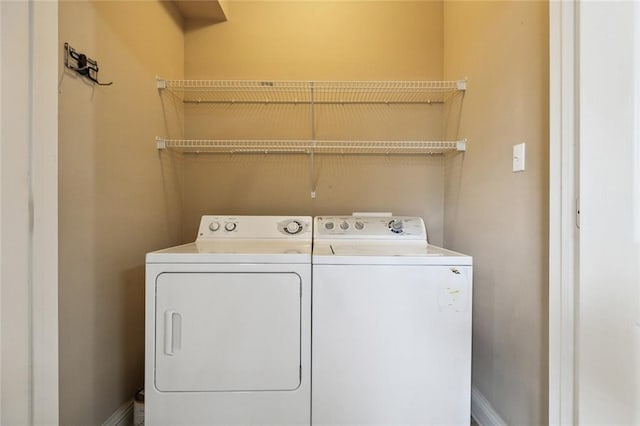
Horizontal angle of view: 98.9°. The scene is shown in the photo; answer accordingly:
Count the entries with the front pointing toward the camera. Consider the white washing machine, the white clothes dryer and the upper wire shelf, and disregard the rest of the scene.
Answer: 3

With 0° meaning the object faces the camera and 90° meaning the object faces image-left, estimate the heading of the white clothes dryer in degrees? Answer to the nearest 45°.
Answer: approximately 0°

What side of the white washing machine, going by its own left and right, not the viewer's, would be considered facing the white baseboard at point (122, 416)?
right

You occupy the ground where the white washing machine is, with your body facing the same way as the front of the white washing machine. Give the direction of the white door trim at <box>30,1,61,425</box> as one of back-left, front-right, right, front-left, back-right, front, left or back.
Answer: front-right

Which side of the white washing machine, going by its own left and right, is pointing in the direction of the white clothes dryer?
right

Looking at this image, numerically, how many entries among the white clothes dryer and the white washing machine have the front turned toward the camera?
2

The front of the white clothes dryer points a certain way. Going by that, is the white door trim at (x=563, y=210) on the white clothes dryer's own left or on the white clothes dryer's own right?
on the white clothes dryer's own left

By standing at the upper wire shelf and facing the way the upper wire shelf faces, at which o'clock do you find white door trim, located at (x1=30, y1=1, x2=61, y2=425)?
The white door trim is roughly at 1 o'clock from the upper wire shelf.
